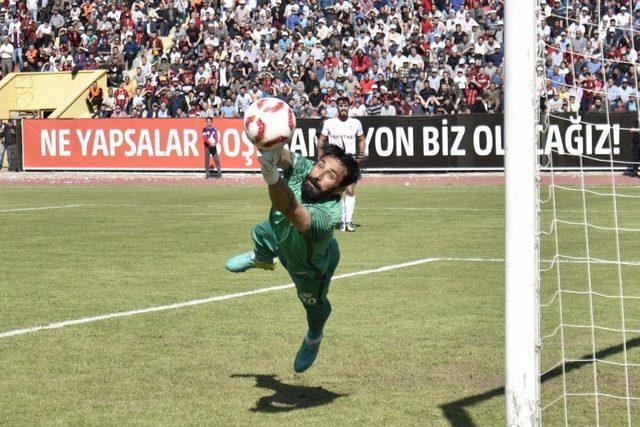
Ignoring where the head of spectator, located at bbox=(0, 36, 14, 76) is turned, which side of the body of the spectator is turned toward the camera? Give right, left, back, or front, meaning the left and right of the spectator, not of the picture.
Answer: front

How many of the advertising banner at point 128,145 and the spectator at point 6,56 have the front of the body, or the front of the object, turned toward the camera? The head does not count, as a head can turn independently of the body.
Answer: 2

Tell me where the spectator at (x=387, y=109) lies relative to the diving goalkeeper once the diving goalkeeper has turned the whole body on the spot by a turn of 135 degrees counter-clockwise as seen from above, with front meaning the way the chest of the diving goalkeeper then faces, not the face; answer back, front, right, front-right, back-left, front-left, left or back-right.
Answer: left

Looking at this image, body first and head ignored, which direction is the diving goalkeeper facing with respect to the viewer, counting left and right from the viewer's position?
facing the viewer and to the left of the viewer

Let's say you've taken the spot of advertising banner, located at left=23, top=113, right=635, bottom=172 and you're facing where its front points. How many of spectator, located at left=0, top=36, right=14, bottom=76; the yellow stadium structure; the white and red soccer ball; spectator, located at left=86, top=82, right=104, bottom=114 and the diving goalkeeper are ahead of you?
2

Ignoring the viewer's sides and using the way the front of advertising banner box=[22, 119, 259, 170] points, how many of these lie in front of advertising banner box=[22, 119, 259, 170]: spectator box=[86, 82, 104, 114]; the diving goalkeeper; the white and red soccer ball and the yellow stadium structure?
2

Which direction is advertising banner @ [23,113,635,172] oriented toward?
toward the camera

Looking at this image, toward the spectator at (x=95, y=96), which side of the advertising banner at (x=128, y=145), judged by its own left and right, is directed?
back

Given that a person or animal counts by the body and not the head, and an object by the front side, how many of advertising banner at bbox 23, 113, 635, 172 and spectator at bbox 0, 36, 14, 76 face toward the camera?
2

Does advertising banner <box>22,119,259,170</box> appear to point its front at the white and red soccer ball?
yes

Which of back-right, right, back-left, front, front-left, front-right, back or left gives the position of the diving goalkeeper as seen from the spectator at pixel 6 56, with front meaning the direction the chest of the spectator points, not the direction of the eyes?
front

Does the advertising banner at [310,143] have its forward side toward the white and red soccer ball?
yes
